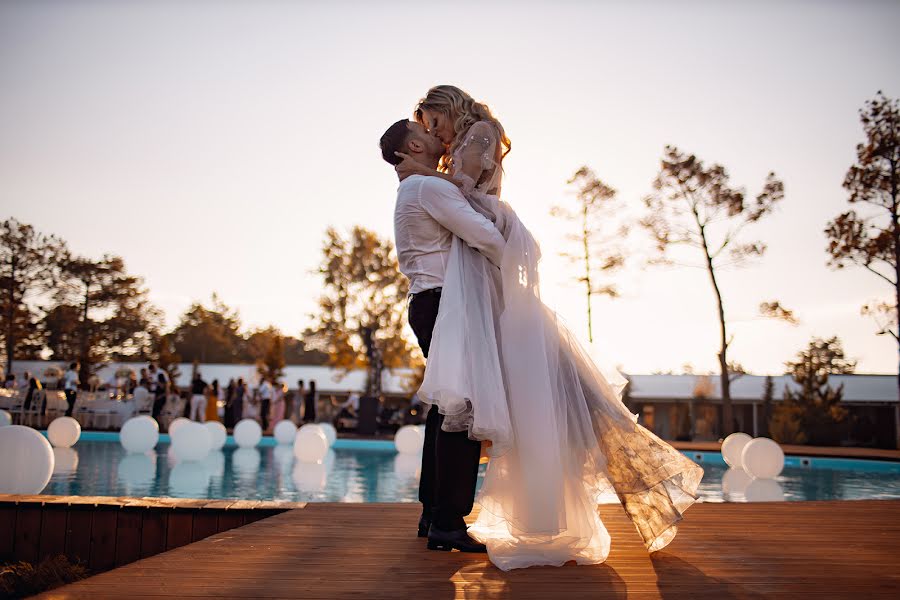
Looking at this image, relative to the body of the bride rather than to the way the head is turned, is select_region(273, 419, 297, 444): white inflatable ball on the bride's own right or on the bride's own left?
on the bride's own right

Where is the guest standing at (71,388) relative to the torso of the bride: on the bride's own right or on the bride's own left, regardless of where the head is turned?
on the bride's own right

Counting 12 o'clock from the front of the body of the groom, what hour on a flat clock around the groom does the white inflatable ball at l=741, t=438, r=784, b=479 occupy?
The white inflatable ball is roughly at 10 o'clock from the groom.

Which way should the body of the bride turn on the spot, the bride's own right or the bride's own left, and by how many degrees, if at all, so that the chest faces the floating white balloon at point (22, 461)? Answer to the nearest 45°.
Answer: approximately 45° to the bride's own right

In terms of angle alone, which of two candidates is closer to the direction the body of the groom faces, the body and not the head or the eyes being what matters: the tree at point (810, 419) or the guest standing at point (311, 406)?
the tree

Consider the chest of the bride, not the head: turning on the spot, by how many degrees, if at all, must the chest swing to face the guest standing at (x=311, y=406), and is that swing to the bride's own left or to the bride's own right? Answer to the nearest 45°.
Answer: approximately 90° to the bride's own right

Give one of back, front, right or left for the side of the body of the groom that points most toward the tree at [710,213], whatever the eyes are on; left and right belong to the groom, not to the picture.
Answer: left

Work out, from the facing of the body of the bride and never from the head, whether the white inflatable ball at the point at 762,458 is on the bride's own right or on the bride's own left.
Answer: on the bride's own right

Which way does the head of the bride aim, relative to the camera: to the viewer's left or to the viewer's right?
to the viewer's left

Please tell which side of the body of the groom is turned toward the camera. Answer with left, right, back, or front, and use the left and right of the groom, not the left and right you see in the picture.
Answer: right

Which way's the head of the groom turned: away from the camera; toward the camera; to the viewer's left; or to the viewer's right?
to the viewer's right

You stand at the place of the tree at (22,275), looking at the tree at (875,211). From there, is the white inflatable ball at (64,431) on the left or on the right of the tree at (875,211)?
right

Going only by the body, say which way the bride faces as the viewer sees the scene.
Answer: to the viewer's left

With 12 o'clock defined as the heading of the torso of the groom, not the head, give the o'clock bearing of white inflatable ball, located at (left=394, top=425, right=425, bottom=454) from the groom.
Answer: The white inflatable ball is roughly at 9 o'clock from the groom.

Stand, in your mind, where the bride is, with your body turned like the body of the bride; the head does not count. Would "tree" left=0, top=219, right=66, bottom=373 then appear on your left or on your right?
on your right
